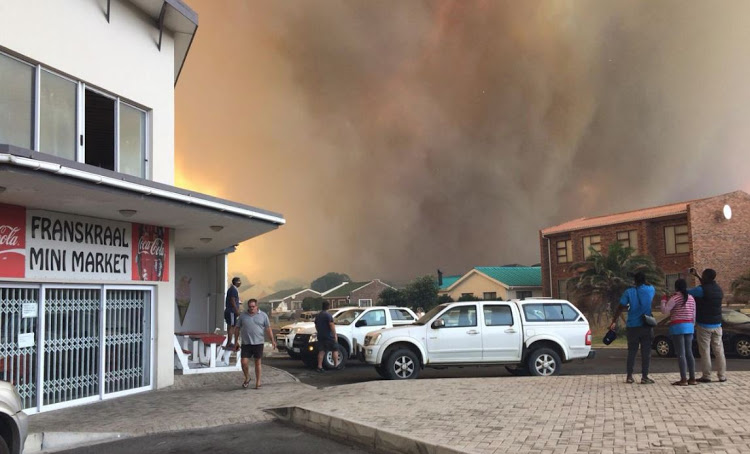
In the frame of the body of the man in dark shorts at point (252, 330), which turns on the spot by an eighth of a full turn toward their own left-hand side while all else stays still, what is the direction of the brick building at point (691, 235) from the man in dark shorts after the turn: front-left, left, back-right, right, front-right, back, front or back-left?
left

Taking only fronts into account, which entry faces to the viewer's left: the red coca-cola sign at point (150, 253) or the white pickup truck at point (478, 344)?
the white pickup truck

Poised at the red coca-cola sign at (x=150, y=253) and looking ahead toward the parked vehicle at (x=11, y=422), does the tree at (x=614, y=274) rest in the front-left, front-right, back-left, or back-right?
back-left

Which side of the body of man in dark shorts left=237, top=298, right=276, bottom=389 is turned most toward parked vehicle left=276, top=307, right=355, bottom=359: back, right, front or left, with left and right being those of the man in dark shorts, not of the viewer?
back

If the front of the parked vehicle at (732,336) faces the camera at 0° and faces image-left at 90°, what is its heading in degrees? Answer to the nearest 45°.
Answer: approximately 90°
